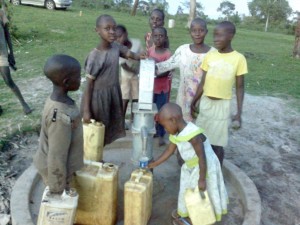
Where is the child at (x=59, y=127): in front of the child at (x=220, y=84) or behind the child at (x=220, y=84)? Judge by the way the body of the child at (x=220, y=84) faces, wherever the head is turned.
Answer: in front

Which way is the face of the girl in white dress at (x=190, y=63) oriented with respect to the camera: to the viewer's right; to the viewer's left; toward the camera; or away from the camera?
toward the camera

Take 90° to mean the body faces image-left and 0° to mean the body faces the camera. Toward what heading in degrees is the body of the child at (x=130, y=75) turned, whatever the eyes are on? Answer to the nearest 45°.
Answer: approximately 45°

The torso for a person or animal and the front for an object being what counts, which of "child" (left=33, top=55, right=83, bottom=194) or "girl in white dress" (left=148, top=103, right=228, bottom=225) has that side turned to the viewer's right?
the child

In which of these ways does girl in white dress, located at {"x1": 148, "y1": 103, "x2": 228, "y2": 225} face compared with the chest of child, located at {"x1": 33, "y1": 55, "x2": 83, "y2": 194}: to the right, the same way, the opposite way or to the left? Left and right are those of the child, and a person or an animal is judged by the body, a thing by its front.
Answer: the opposite way

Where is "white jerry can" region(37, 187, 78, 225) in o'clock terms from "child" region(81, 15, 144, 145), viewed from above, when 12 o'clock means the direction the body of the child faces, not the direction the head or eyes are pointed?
The white jerry can is roughly at 2 o'clock from the child.

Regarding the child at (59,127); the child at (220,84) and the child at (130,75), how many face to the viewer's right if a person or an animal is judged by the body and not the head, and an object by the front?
1

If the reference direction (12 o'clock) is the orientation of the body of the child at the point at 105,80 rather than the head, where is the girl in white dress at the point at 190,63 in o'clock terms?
The girl in white dress is roughly at 10 o'clock from the child.

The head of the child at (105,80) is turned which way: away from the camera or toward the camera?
toward the camera

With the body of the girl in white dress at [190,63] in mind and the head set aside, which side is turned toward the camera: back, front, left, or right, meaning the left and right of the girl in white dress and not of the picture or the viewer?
front

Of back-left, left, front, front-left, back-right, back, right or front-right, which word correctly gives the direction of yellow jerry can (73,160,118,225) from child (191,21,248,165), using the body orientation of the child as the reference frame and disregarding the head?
front

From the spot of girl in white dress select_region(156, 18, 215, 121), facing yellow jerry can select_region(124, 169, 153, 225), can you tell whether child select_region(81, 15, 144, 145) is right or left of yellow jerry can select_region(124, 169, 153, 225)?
right

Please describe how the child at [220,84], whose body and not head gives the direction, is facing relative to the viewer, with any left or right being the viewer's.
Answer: facing the viewer and to the left of the viewer

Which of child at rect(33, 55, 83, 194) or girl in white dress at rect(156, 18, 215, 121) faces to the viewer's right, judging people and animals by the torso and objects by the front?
the child

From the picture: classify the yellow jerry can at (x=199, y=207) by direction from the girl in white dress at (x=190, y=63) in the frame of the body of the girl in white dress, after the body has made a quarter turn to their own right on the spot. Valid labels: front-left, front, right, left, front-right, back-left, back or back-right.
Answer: left
